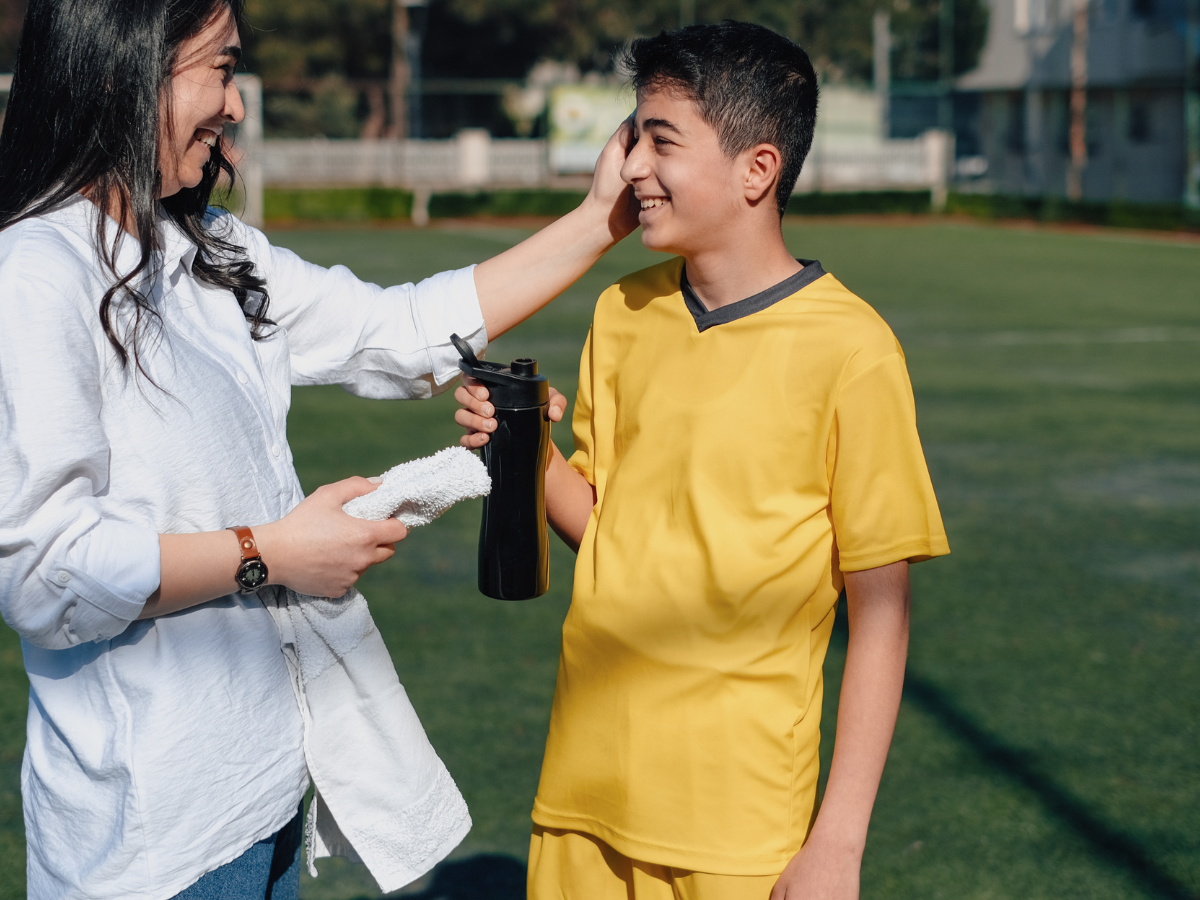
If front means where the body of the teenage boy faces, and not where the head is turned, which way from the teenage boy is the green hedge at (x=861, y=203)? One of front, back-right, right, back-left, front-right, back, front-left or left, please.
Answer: back-right

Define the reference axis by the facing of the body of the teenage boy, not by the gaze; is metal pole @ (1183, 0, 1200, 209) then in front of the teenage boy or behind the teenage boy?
behind

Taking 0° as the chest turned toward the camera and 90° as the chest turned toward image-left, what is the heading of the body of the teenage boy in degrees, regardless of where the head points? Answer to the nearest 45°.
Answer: approximately 45°

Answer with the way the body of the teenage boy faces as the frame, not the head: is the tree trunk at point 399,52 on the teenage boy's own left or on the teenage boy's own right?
on the teenage boy's own right

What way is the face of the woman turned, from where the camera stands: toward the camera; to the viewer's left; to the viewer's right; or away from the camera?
to the viewer's right

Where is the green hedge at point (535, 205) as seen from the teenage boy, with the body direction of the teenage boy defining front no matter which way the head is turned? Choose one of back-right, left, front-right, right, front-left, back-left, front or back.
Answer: back-right

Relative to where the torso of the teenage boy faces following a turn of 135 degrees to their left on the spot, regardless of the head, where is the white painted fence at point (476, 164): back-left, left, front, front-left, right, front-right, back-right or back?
left

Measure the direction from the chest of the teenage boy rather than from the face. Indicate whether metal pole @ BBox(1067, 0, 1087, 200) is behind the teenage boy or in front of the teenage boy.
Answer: behind

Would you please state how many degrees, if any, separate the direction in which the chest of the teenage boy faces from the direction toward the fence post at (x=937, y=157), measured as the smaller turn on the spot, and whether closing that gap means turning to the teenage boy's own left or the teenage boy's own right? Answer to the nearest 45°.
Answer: approximately 135° to the teenage boy's own right

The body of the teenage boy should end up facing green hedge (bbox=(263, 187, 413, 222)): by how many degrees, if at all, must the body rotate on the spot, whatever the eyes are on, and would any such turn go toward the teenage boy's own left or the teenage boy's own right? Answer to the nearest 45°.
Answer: approximately 135° to the teenage boy's own right

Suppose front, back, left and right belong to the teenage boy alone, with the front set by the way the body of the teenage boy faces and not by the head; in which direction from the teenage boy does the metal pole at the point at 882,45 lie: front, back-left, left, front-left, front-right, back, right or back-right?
back-right
